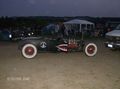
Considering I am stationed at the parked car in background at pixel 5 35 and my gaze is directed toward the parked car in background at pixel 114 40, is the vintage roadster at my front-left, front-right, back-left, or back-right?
front-right

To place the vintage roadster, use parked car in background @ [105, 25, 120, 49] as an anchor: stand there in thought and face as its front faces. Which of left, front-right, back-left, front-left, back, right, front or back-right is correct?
front

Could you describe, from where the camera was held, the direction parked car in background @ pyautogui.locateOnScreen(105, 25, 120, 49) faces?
facing the viewer and to the left of the viewer

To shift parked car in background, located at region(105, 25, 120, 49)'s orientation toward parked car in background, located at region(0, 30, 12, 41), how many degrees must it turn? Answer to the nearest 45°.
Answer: approximately 90° to its right
